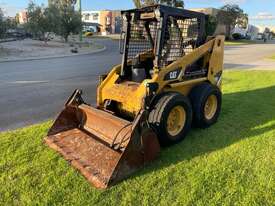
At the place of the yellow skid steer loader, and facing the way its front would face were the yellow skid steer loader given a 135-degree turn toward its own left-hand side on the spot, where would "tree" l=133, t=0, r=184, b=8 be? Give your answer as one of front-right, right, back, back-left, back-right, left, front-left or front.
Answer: left

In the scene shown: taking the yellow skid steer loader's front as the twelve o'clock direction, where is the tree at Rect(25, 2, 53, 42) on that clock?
The tree is roughly at 4 o'clock from the yellow skid steer loader.

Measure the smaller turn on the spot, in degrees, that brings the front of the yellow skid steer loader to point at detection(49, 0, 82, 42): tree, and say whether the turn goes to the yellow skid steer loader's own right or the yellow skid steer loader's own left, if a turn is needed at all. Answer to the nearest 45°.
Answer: approximately 135° to the yellow skid steer loader's own right

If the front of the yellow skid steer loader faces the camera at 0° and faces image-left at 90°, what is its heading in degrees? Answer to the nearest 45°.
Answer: approximately 45°
